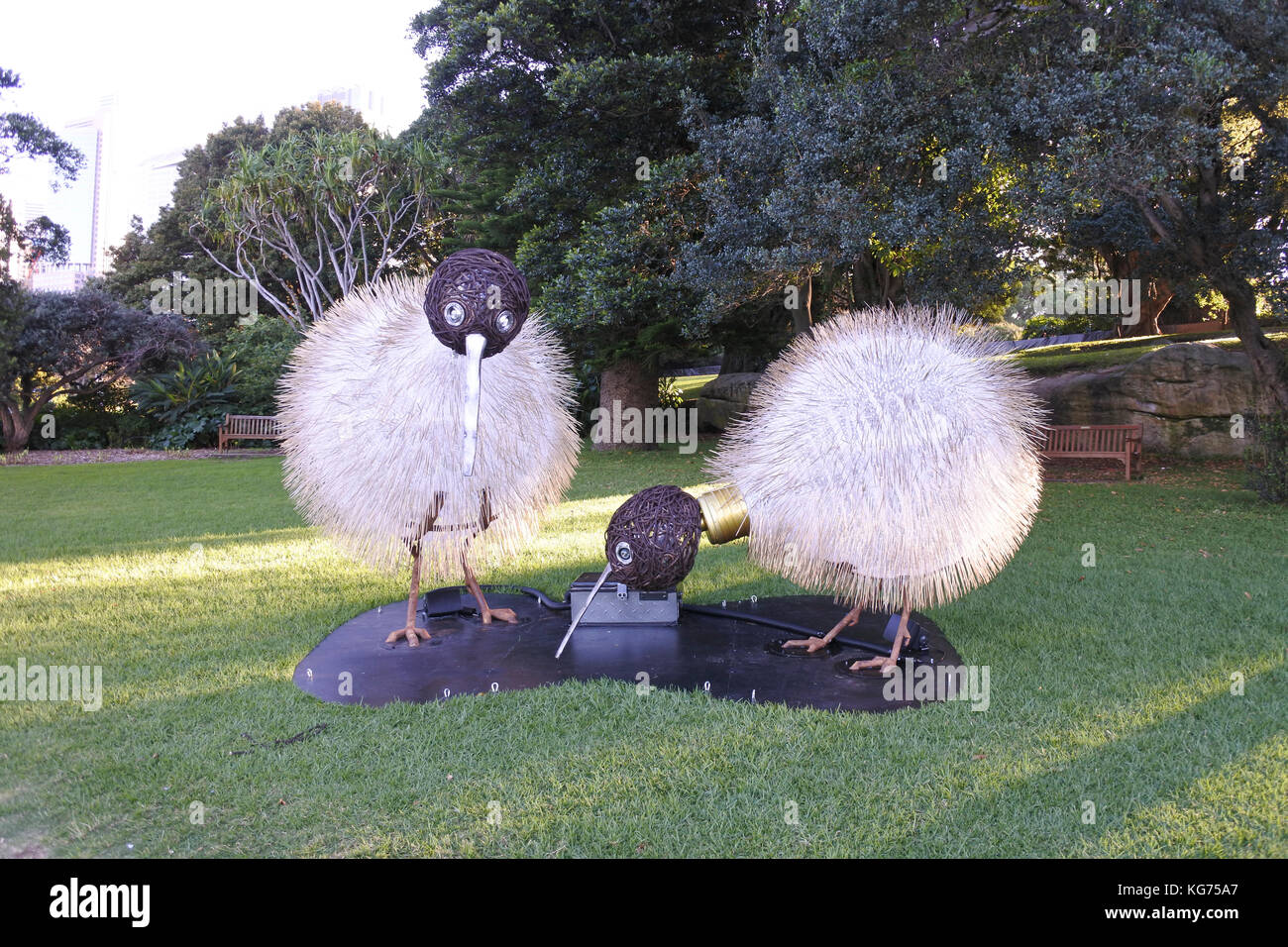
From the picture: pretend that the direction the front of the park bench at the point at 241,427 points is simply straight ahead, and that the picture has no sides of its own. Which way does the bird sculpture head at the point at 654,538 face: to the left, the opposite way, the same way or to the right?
to the right

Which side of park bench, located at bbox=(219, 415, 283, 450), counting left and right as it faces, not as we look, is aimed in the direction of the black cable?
front

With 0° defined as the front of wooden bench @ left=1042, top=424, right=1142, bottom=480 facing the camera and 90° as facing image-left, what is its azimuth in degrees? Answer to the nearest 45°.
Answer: approximately 0°

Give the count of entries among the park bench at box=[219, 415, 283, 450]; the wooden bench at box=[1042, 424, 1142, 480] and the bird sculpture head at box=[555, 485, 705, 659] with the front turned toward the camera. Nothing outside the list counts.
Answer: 2

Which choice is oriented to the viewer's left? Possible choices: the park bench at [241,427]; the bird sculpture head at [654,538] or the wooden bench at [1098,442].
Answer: the bird sculpture head

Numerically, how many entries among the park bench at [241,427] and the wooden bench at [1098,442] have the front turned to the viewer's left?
0

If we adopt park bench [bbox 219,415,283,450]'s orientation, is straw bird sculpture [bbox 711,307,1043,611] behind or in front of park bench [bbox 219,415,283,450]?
in front

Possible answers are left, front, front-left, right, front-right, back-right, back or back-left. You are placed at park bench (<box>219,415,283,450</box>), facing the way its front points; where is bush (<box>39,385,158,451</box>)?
back-right

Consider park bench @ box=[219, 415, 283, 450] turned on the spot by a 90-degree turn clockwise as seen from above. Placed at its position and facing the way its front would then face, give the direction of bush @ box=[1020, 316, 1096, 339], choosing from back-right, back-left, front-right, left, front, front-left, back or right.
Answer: back

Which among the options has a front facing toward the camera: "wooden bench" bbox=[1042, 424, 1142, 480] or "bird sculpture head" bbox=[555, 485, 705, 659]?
the wooden bench

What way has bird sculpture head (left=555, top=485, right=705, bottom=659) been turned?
to the viewer's left

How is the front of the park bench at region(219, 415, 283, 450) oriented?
toward the camera
